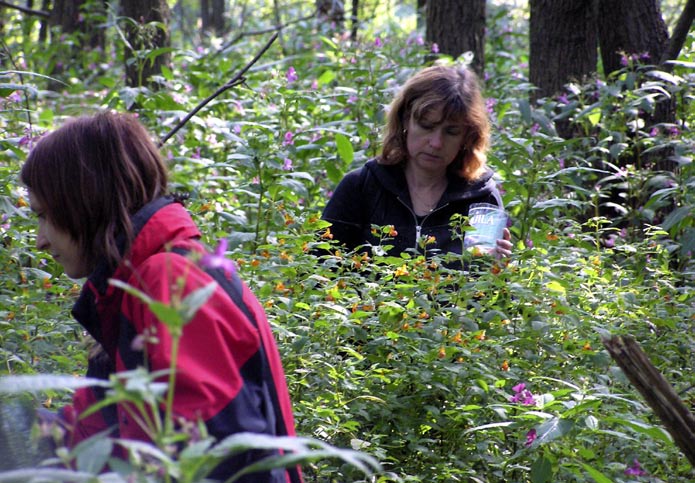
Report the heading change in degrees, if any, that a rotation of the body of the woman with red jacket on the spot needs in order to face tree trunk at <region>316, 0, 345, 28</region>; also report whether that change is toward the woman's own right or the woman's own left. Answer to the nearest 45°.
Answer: approximately 90° to the woman's own right

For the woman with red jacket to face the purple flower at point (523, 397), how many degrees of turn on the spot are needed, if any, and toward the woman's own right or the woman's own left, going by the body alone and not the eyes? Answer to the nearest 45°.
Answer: approximately 135° to the woman's own right

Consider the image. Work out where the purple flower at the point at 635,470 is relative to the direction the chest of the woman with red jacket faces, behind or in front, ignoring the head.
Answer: behind

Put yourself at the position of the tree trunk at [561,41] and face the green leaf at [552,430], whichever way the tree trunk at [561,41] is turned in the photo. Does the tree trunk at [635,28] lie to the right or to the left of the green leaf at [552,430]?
left

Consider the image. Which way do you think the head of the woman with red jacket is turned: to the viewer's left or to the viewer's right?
to the viewer's left

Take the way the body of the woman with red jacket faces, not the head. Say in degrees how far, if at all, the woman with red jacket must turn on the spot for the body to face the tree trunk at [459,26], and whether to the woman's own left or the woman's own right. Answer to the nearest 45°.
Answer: approximately 135° to the woman's own right

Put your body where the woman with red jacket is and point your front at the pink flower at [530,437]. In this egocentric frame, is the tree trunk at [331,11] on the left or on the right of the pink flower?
left

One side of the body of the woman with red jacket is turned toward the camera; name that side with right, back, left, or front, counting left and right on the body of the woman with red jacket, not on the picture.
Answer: left

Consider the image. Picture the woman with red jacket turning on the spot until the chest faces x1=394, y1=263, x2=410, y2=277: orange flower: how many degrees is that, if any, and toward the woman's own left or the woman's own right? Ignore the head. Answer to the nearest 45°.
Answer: approximately 135° to the woman's own right

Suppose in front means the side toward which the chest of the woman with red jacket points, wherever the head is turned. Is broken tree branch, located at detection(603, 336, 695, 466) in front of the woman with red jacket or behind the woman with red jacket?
behind

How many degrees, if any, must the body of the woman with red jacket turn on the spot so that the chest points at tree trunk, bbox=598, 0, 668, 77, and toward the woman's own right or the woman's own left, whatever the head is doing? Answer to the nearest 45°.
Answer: approximately 135° to the woman's own right

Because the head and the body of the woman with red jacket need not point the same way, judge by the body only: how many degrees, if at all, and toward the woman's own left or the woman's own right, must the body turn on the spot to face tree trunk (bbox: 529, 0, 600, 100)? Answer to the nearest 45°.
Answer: approximately 135° to the woman's own right

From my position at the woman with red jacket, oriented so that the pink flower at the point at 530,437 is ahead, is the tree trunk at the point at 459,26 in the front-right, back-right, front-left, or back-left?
front-left

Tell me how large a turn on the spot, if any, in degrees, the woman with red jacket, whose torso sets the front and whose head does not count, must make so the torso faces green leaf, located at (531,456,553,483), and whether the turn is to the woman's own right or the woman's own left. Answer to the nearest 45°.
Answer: approximately 180°

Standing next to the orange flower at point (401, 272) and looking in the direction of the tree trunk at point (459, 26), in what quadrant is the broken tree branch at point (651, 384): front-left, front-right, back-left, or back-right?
back-right
